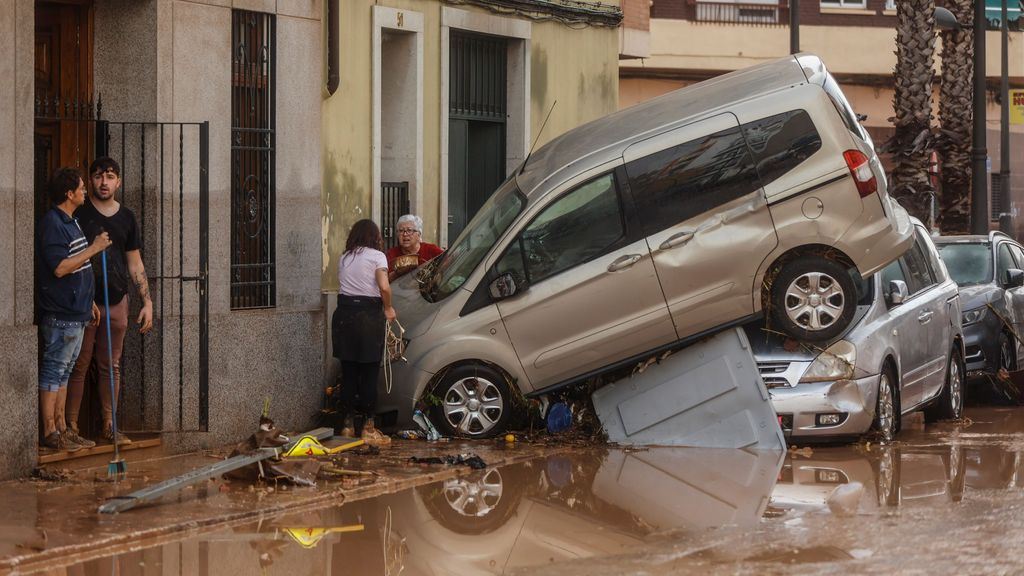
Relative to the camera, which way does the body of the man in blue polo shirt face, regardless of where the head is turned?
to the viewer's right

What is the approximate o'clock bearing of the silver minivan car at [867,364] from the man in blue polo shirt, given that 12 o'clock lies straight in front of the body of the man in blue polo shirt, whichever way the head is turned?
The silver minivan car is roughly at 12 o'clock from the man in blue polo shirt.

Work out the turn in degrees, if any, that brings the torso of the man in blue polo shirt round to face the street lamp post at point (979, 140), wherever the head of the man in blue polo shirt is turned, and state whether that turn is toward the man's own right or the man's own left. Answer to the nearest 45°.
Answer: approximately 45° to the man's own left

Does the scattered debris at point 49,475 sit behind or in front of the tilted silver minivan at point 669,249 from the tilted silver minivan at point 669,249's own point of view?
in front

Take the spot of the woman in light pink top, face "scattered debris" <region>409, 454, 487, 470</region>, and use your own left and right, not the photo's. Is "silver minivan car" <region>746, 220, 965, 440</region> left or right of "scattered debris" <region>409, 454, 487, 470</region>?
left

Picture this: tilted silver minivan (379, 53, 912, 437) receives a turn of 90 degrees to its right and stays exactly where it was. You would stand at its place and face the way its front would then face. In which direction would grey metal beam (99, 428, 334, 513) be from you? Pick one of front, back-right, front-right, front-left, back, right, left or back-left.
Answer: back-left

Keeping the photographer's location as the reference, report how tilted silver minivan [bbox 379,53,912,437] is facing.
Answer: facing to the left of the viewer

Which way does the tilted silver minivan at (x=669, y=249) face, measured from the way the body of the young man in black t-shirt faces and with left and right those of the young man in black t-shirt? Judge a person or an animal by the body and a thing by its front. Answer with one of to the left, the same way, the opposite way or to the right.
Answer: to the right

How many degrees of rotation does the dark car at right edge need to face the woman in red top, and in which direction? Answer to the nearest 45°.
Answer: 0° — it already faces them

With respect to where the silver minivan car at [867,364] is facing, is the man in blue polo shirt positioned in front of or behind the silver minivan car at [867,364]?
in front

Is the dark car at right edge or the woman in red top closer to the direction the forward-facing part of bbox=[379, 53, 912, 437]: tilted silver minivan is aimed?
the woman in red top

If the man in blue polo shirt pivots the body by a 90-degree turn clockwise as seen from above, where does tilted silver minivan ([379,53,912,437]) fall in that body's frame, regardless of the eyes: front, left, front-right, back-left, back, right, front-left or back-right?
left

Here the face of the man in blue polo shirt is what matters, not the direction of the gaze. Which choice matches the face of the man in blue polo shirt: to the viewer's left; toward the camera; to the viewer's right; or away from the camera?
to the viewer's right

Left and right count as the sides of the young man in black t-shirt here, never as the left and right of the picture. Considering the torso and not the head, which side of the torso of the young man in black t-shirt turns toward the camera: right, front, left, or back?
front

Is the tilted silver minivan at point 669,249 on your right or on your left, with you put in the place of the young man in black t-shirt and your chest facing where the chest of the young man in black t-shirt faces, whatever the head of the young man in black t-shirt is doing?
on your left

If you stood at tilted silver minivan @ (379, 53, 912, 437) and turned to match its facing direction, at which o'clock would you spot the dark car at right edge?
The dark car at right edge is roughly at 4 o'clock from the tilted silver minivan.
